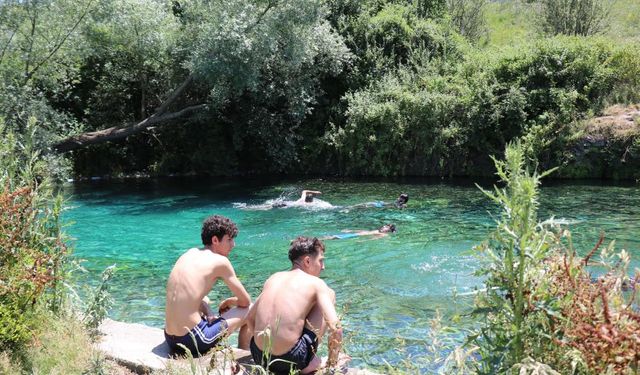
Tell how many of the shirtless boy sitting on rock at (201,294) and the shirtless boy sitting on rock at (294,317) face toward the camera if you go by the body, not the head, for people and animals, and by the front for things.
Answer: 0

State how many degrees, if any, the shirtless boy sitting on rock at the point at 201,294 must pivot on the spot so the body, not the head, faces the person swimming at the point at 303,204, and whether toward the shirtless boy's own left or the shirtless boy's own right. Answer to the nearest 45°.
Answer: approximately 45° to the shirtless boy's own left

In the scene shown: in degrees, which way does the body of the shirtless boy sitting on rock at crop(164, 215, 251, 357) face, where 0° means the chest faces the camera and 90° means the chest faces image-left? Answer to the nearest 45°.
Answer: approximately 225°

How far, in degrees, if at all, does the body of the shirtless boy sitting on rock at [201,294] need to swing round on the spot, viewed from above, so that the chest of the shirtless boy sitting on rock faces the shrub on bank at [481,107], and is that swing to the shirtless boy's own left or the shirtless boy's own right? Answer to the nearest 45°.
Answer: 0° — they already face it

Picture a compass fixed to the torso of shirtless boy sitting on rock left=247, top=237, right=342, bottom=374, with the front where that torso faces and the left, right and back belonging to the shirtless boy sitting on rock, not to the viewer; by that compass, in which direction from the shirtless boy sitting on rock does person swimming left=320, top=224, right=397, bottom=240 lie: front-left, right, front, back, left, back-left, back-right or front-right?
front-left

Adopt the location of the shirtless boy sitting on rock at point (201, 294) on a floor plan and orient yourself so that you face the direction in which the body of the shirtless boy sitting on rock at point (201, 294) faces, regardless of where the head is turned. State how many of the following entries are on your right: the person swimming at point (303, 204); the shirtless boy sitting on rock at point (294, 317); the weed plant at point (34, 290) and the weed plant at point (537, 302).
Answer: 2

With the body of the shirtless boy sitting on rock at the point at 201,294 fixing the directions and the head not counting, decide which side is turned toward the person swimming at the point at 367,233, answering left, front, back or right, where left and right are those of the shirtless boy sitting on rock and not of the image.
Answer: front

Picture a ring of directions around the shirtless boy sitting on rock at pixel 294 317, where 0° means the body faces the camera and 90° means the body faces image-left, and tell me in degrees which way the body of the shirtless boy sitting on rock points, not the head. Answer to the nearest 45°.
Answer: approximately 225°

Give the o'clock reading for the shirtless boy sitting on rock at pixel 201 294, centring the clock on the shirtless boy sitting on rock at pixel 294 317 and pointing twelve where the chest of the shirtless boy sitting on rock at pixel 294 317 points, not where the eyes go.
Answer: the shirtless boy sitting on rock at pixel 201 294 is roughly at 9 o'clock from the shirtless boy sitting on rock at pixel 294 317.

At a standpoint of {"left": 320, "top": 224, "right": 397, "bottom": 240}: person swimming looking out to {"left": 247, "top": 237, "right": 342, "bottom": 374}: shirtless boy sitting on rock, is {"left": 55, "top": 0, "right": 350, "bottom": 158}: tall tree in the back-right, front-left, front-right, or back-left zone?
back-right
